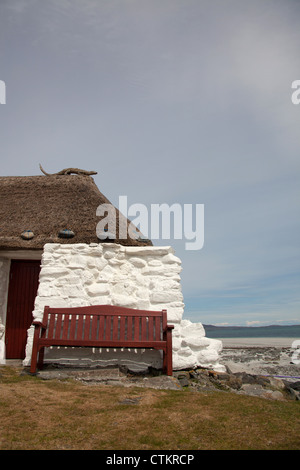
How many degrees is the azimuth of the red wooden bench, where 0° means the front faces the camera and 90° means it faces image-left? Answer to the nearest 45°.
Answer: approximately 0°

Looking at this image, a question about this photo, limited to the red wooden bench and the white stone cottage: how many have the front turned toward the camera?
2

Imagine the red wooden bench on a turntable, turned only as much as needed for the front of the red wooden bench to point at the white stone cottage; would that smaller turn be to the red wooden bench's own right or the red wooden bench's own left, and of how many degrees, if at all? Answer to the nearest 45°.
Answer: approximately 135° to the red wooden bench's own right

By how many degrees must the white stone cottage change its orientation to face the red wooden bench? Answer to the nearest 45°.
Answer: approximately 45° to its left
